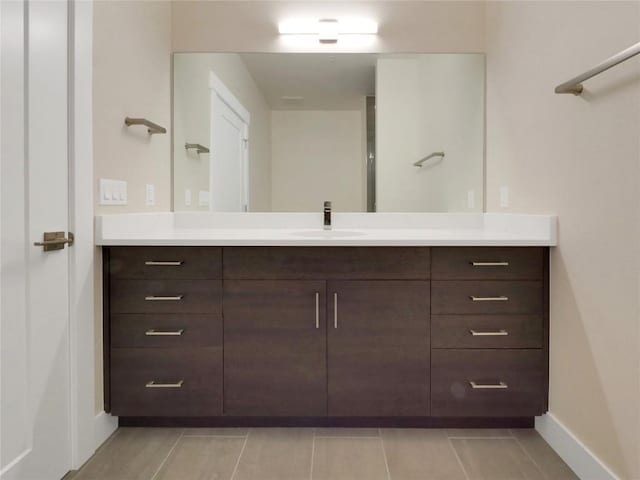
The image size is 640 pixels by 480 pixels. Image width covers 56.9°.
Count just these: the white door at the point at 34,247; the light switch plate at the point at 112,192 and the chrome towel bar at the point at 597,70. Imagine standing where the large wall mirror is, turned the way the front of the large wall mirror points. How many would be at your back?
0

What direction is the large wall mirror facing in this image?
toward the camera

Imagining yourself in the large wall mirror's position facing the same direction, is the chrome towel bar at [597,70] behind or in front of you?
in front

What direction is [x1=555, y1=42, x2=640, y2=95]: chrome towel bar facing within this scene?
to the viewer's left

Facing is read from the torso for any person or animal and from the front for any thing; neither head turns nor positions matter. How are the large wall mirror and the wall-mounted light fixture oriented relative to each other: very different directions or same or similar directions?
same or similar directions

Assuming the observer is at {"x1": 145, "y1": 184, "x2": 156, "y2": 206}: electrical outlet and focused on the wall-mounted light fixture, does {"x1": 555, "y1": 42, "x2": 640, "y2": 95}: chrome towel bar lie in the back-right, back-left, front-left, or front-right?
front-right

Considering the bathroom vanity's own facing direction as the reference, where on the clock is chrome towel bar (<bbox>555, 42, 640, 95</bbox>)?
The chrome towel bar is roughly at 10 o'clock from the bathroom vanity.

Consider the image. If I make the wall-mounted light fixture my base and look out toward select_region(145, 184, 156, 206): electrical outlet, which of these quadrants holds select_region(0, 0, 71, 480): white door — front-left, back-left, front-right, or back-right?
front-left

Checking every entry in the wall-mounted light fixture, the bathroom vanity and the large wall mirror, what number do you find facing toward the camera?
3

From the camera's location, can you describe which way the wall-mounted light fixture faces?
facing the viewer

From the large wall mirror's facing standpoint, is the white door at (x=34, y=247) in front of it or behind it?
in front

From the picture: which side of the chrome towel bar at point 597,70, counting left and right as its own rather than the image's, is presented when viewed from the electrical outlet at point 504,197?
right
